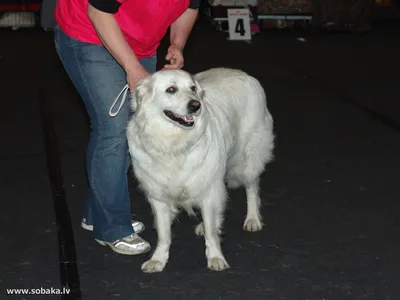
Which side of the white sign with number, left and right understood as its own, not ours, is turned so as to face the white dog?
front

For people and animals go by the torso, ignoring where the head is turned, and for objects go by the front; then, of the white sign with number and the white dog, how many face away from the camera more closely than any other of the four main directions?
0

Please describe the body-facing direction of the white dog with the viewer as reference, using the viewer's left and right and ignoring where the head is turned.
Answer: facing the viewer and to the left of the viewer

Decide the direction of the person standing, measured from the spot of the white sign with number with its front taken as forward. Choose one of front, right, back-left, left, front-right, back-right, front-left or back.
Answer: front

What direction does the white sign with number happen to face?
toward the camera

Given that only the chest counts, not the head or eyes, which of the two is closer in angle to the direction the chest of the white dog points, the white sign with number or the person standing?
the person standing

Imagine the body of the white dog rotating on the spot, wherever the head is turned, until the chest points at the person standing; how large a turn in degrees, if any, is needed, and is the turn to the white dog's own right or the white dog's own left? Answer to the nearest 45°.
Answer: approximately 90° to the white dog's own right

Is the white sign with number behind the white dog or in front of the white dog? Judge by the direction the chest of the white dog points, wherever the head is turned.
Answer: behind
